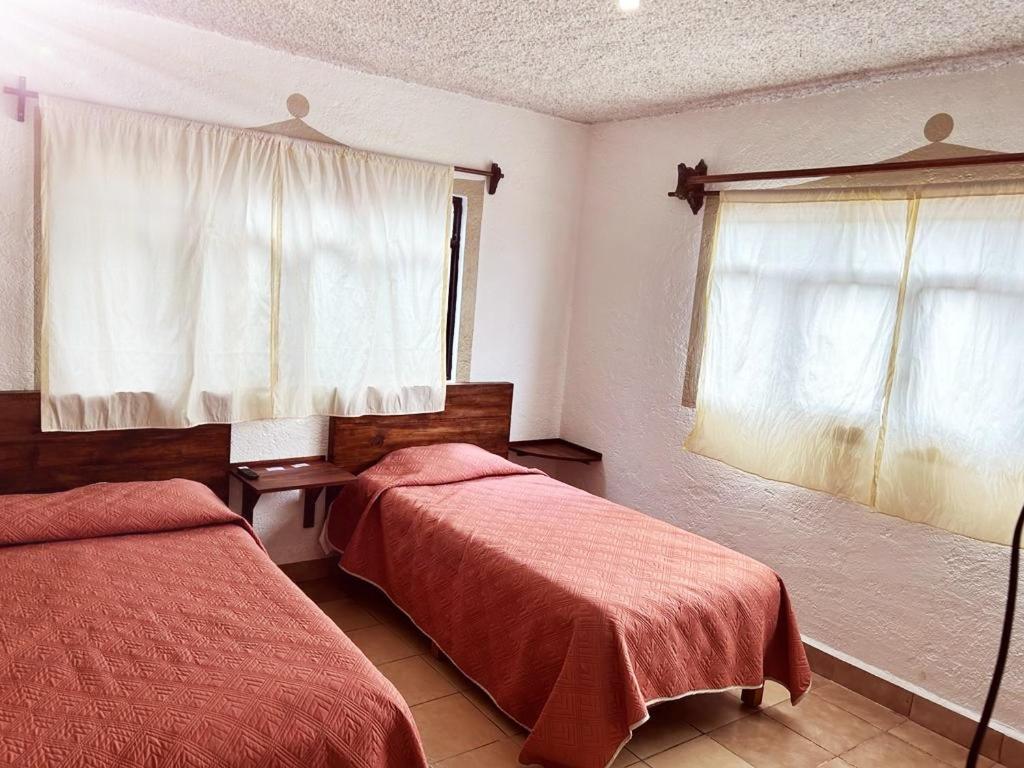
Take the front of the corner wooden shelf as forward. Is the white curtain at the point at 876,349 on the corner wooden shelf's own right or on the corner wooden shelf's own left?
on the corner wooden shelf's own left

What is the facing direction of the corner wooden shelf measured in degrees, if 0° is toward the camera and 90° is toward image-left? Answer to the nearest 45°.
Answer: approximately 0°

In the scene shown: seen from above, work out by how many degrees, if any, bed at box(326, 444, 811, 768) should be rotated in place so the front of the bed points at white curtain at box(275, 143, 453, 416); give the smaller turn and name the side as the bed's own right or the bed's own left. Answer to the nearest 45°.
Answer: approximately 180°

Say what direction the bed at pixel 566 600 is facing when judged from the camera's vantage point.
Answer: facing the viewer and to the right of the viewer

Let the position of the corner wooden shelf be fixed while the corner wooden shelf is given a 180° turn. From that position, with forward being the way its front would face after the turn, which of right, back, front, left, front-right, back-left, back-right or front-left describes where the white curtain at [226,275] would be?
back-left

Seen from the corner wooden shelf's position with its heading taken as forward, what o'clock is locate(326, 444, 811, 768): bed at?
The bed is roughly at 12 o'clock from the corner wooden shelf.

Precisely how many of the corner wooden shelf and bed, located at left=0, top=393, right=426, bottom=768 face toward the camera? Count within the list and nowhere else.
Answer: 2

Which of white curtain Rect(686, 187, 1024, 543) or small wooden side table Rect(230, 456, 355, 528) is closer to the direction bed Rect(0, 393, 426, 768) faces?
the white curtain

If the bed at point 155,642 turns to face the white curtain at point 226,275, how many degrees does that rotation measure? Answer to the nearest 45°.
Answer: approximately 180°

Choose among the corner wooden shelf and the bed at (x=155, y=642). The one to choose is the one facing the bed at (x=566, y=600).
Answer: the corner wooden shelf

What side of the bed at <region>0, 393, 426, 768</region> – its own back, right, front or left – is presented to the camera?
front

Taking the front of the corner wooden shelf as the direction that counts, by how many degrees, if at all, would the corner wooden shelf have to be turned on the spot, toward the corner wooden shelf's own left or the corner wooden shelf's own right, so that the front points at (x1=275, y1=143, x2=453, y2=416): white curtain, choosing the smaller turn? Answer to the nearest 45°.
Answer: approximately 45° to the corner wooden shelf's own right
